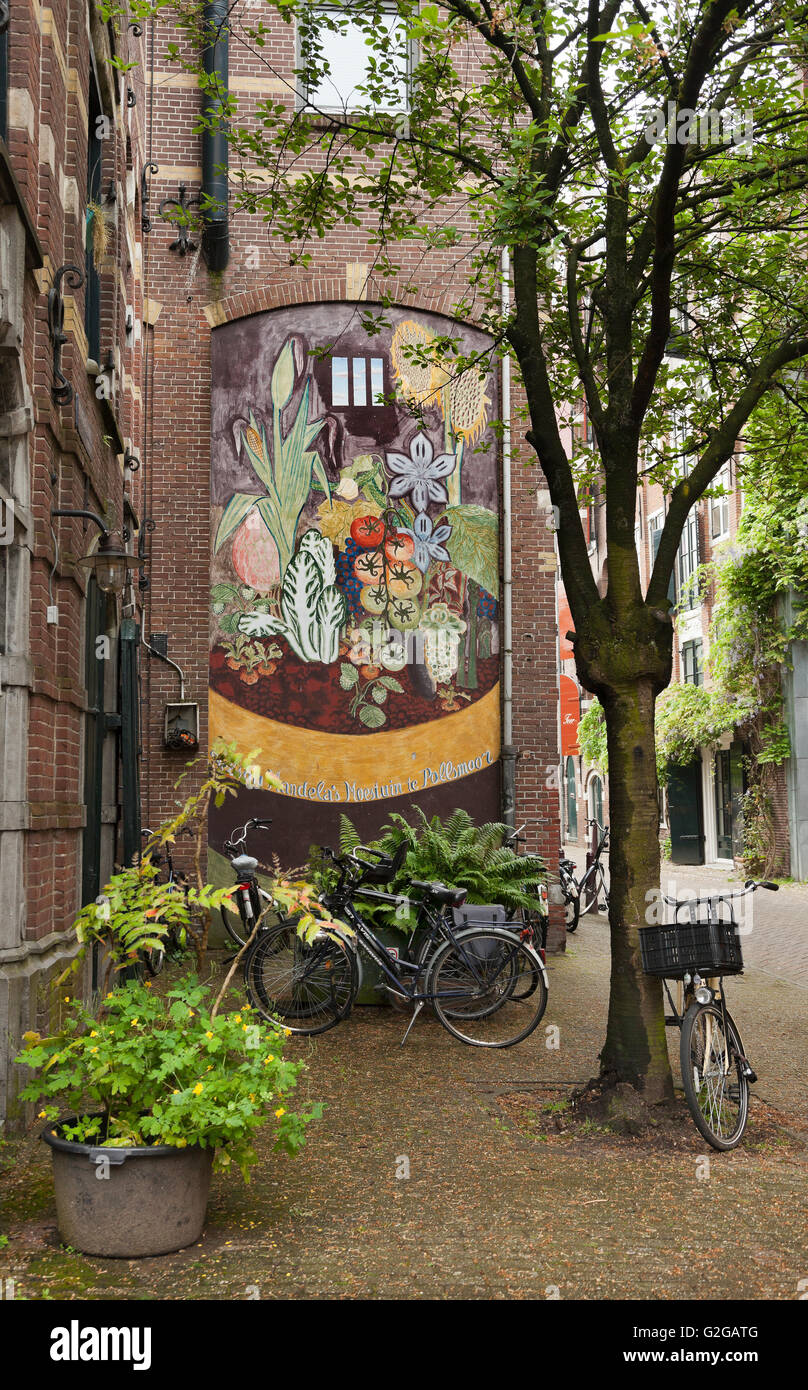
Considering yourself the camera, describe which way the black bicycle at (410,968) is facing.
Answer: facing to the left of the viewer

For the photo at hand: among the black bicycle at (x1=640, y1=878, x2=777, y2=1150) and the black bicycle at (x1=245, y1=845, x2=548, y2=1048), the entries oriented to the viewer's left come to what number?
1

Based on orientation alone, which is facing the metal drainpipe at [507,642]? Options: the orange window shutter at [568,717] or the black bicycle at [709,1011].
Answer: the orange window shutter
